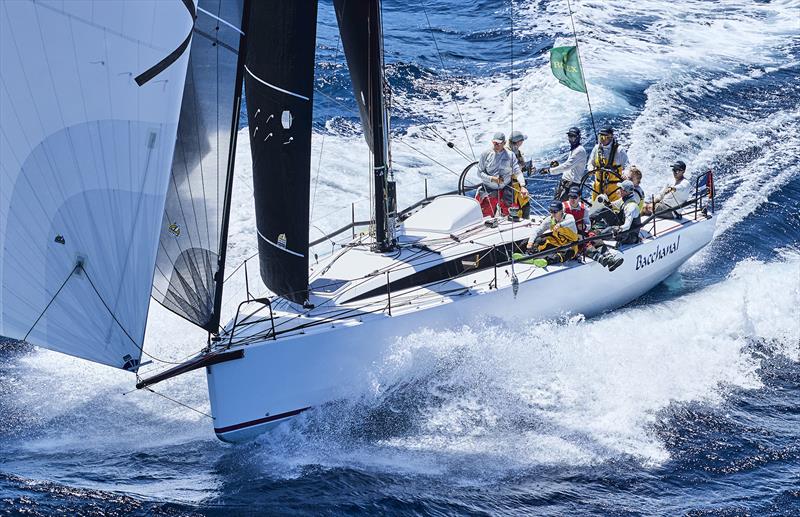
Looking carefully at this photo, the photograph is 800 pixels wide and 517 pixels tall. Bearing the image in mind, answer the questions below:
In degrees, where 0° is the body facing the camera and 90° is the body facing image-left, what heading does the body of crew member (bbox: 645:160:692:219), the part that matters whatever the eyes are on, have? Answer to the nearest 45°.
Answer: approximately 45°

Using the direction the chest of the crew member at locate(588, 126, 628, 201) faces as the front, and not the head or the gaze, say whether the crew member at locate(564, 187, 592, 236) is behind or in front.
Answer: in front

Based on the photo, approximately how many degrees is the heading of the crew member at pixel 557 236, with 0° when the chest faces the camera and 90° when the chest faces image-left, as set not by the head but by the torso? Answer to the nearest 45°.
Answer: approximately 45°

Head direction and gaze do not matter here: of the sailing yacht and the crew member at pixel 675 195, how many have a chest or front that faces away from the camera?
0
